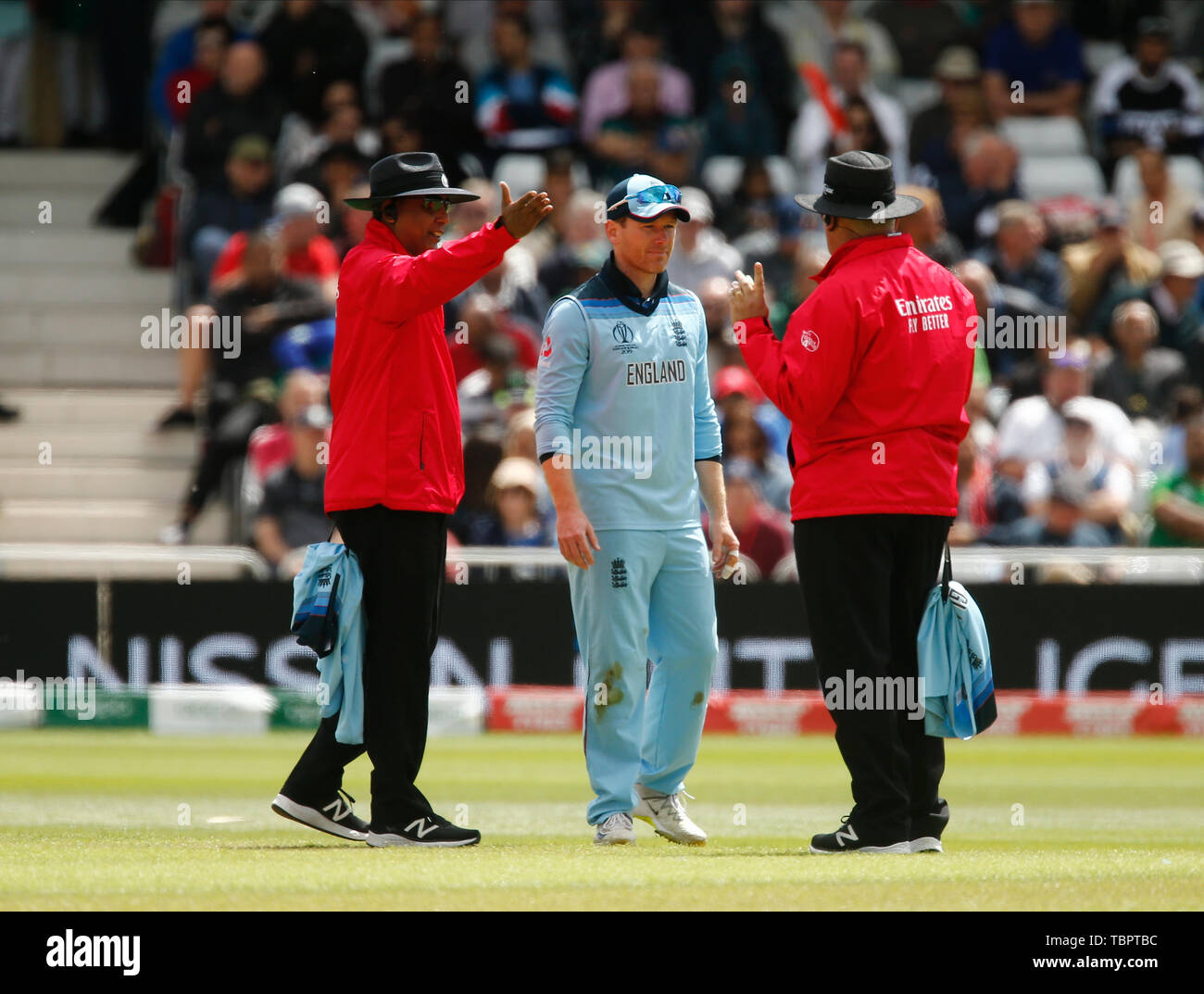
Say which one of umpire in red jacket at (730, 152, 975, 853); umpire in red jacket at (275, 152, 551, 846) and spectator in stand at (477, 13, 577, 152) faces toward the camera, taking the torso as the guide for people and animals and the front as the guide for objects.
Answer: the spectator in stand

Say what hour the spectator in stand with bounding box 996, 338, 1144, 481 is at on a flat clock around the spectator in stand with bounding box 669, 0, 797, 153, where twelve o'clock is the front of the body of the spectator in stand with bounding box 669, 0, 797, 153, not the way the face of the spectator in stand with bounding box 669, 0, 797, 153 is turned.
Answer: the spectator in stand with bounding box 996, 338, 1144, 481 is roughly at 11 o'clock from the spectator in stand with bounding box 669, 0, 797, 153.

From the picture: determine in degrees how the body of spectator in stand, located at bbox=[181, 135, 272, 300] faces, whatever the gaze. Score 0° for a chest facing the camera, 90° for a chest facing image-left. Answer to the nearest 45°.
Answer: approximately 0°

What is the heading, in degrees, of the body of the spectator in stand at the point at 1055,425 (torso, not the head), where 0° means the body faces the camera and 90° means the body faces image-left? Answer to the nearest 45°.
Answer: approximately 0°

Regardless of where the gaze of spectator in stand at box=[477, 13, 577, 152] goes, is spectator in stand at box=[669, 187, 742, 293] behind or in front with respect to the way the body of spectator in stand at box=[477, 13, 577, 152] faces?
in front

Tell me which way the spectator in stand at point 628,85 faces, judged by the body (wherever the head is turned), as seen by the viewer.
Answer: toward the camera

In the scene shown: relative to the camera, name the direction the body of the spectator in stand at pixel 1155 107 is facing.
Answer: toward the camera

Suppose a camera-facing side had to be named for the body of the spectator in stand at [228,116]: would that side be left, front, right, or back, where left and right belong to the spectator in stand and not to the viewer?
front

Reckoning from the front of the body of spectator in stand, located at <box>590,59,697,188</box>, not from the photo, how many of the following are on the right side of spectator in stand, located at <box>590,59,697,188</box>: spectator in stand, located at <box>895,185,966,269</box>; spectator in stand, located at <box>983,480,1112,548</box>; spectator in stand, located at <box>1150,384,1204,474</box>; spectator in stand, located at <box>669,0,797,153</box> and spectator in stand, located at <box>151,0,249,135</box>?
1

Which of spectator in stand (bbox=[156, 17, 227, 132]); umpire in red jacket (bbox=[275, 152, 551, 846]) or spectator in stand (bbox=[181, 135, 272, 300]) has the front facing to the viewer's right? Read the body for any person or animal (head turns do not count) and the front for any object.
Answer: the umpire in red jacket

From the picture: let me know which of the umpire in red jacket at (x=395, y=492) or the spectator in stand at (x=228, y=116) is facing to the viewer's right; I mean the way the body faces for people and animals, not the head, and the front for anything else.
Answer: the umpire in red jacket

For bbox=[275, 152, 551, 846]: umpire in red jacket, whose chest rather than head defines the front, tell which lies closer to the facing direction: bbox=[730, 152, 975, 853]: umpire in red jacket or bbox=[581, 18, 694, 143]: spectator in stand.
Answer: the umpire in red jacket

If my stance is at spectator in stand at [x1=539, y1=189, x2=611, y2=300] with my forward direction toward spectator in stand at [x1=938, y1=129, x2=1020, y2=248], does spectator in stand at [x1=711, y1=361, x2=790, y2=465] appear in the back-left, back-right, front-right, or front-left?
front-right

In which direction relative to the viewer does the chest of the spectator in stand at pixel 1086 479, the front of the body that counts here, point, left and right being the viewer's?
facing the viewer
